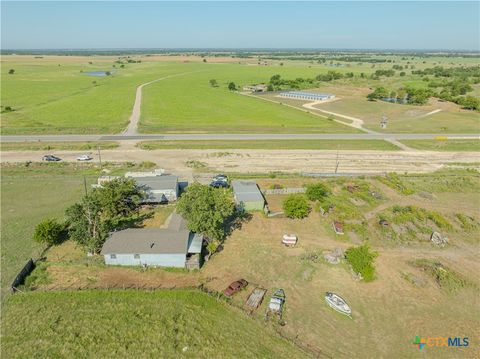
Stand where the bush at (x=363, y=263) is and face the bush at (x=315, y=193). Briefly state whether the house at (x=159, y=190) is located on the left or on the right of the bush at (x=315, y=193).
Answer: left

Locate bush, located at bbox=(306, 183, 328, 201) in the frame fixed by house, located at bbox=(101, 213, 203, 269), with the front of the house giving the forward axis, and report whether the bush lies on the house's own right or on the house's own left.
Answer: on the house's own right

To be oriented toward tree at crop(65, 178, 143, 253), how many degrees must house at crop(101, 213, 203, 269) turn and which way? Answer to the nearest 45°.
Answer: approximately 45° to its left

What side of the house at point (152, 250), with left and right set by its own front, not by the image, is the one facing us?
back

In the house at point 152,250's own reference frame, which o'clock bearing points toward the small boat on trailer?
The small boat on trailer is roughly at 4 o'clock from the house.

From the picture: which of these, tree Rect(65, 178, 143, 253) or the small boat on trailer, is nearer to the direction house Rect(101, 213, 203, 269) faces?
the tree
